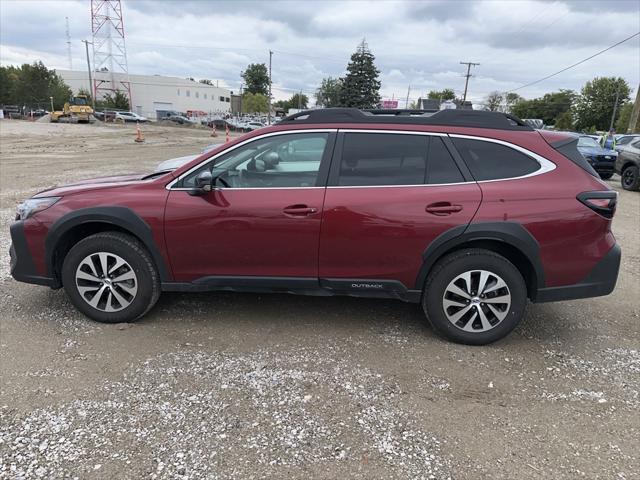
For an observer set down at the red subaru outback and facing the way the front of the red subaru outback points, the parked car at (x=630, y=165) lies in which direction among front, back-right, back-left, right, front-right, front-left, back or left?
back-right

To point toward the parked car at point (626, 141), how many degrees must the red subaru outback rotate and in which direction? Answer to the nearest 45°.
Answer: approximately 135° to its right

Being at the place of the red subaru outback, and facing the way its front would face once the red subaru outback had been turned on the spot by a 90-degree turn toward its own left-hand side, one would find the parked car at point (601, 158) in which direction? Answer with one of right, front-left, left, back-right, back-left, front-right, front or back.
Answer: back-left

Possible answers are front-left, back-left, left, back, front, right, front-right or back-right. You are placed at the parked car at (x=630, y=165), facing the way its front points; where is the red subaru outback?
front-left

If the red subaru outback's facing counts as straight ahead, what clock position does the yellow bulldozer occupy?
The yellow bulldozer is roughly at 2 o'clock from the red subaru outback.

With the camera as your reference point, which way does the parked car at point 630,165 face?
facing the viewer and to the left of the viewer

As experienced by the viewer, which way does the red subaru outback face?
facing to the left of the viewer

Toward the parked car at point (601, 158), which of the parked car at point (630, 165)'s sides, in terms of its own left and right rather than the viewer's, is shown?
right

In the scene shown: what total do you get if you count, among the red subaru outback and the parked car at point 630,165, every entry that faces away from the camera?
0
